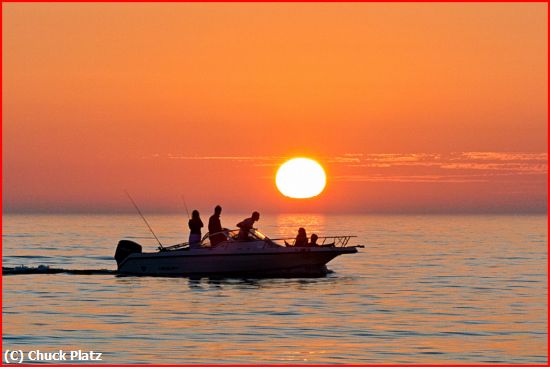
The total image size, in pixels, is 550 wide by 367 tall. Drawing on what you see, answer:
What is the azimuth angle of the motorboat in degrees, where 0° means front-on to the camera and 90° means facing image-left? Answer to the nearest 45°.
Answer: approximately 270°

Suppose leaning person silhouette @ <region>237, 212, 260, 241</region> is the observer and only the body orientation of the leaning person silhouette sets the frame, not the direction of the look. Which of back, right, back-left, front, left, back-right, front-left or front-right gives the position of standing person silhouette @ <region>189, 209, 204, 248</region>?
back

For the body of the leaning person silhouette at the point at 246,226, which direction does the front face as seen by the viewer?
to the viewer's right
